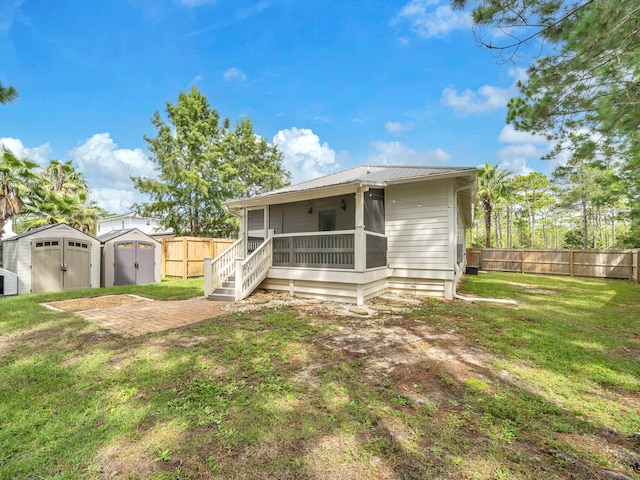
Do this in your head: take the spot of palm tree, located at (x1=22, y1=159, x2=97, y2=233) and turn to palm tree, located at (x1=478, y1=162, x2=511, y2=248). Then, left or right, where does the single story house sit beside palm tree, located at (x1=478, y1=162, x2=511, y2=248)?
right

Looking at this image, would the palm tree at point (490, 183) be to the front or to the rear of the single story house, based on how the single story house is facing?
to the rear

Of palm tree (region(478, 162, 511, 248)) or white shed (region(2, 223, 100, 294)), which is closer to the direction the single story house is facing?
the white shed

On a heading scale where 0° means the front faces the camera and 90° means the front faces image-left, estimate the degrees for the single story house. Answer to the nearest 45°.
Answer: approximately 45°

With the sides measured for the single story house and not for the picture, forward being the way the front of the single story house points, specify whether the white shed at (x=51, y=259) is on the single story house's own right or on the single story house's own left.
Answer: on the single story house's own right

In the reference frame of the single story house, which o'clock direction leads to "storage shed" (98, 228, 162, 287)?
The storage shed is roughly at 2 o'clock from the single story house.

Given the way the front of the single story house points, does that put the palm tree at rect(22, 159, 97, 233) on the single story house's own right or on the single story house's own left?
on the single story house's own right
